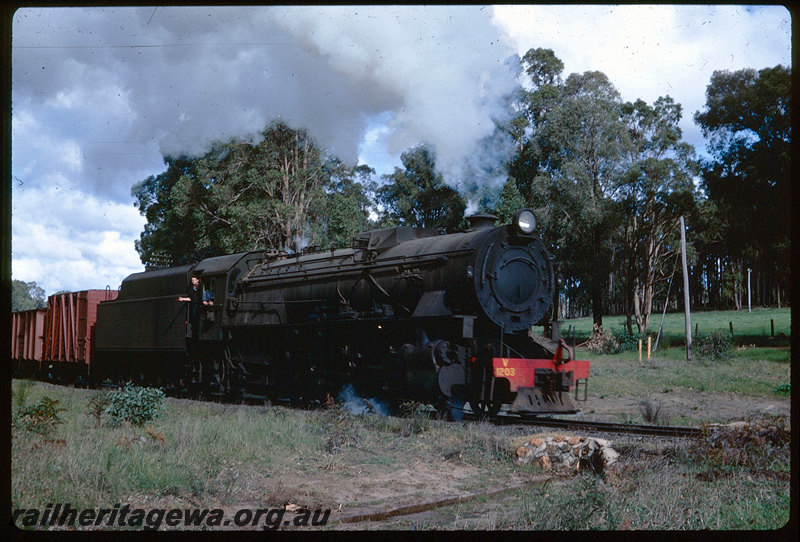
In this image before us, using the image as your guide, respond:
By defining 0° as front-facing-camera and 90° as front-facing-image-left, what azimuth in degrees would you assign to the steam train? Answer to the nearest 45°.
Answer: approximately 315°

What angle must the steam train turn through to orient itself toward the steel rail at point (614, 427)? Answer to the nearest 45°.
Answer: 0° — it already faces it

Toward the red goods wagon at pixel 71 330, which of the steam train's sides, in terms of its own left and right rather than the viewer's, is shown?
back

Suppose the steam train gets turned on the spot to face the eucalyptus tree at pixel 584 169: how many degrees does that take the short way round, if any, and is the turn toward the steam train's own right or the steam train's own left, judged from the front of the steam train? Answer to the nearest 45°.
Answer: approximately 90° to the steam train's own left

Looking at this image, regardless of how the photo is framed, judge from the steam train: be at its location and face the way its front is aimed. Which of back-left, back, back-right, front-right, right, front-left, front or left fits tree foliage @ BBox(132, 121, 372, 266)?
back-left
